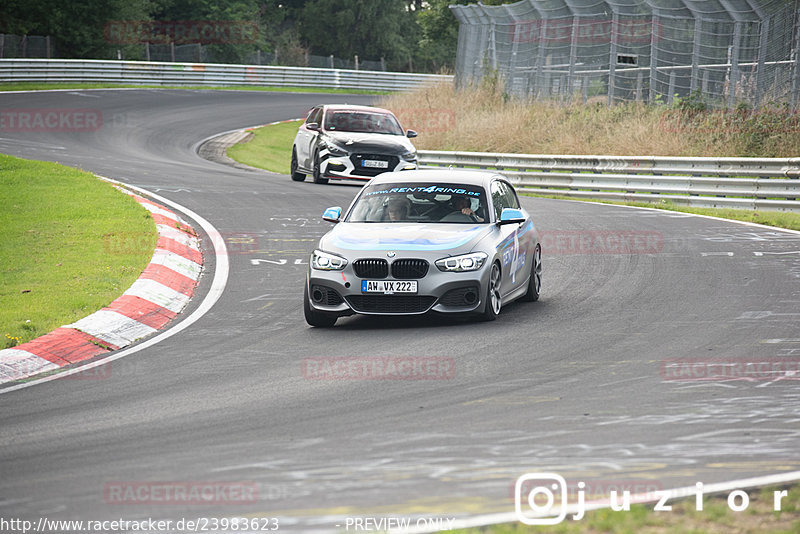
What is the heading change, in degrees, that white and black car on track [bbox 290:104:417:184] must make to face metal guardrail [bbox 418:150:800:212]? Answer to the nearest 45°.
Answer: approximately 45° to its left

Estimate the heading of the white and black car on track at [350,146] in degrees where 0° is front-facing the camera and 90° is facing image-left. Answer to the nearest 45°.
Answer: approximately 315°

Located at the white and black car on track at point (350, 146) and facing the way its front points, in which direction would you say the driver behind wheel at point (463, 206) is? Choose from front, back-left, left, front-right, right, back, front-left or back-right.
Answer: front-right

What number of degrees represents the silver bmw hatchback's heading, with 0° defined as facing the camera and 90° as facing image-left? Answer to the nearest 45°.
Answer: approximately 45°

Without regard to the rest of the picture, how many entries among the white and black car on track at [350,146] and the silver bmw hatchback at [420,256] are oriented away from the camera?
0

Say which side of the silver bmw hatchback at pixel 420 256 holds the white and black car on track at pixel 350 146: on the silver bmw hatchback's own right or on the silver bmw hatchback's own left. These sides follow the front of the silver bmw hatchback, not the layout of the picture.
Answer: on the silver bmw hatchback's own right
